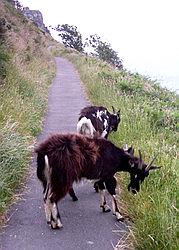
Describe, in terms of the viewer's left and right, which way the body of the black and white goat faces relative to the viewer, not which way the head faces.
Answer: facing away from the viewer and to the right of the viewer

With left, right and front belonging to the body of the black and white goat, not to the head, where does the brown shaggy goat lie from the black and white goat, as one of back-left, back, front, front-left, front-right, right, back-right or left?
back-right
